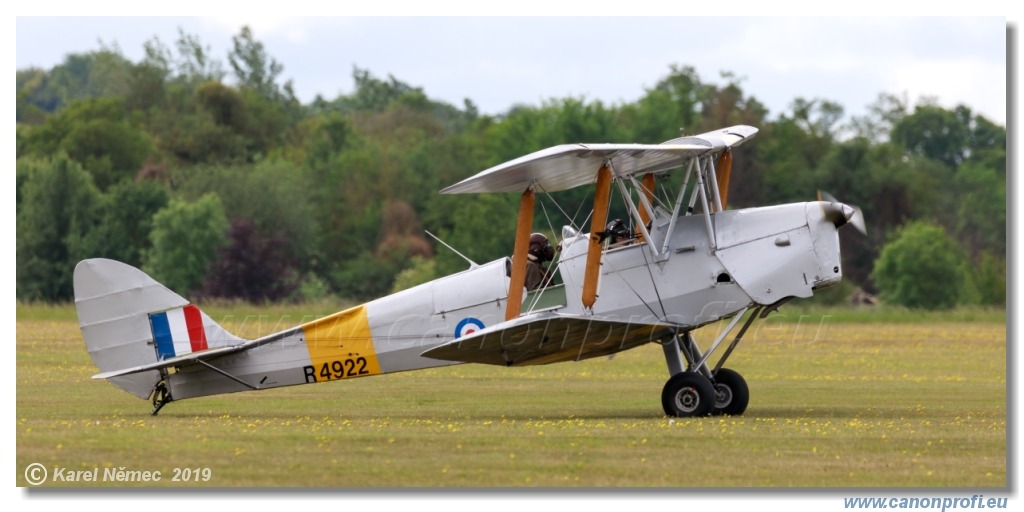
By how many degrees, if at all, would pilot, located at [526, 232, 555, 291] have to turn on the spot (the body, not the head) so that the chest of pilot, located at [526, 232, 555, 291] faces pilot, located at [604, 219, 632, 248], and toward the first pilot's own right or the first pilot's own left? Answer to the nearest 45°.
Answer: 0° — they already face them

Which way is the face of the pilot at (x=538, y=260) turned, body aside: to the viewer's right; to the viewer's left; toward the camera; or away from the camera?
to the viewer's right

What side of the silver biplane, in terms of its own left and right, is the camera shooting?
right

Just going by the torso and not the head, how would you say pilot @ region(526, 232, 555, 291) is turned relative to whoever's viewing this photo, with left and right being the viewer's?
facing to the right of the viewer
